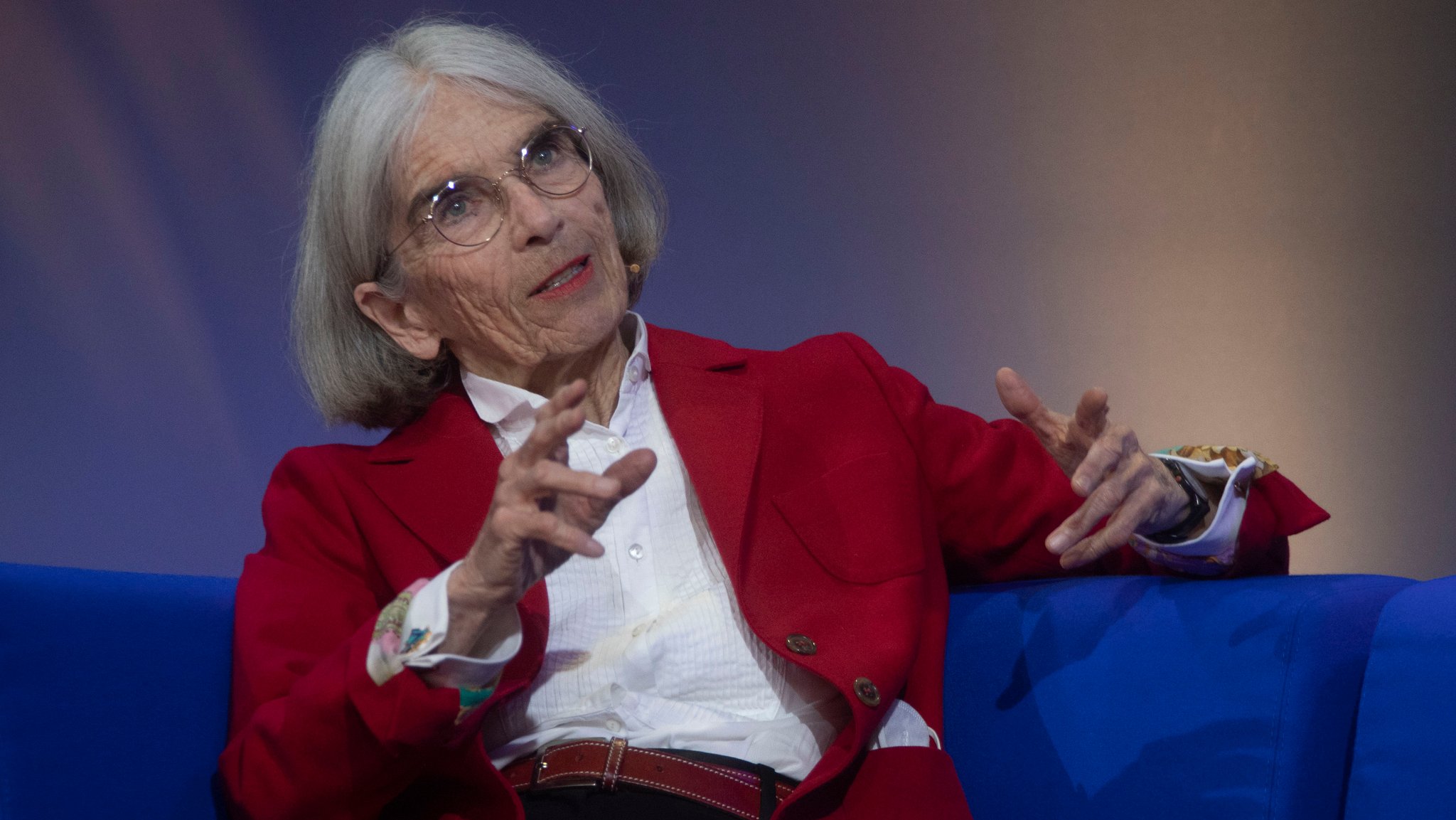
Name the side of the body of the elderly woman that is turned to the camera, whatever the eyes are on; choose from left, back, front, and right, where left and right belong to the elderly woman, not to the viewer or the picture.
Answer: front

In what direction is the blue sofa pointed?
toward the camera
